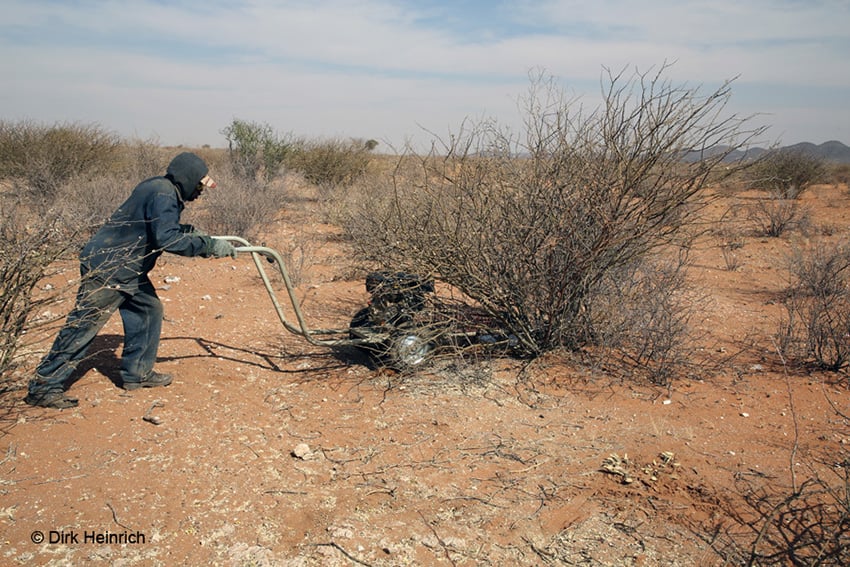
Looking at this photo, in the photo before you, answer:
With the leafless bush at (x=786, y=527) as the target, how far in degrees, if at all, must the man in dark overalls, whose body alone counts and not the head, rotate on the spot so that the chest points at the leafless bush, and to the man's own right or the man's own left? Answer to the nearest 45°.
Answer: approximately 45° to the man's own right

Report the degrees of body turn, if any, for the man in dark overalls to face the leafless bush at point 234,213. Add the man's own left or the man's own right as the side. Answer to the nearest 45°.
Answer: approximately 90° to the man's own left

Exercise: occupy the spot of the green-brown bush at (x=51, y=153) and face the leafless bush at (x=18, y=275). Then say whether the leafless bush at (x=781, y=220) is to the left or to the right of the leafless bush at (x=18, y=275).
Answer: left

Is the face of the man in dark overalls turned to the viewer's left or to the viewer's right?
to the viewer's right

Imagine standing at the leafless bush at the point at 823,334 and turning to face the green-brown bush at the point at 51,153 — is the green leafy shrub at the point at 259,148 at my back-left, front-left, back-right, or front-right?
front-right

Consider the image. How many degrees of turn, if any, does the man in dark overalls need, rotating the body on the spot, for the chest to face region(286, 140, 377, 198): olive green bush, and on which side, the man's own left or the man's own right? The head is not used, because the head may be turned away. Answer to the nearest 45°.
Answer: approximately 90° to the man's own left

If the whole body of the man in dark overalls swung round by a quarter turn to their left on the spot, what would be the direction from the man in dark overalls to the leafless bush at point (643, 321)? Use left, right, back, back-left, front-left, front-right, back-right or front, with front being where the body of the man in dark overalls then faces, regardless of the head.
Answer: right

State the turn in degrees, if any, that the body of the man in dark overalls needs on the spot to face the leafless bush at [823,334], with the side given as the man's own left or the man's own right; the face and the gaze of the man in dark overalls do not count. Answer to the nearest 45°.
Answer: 0° — they already face it

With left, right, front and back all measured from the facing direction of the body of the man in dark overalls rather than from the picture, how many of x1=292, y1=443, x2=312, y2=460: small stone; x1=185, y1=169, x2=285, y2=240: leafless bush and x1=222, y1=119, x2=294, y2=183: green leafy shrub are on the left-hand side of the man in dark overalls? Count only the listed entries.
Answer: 2

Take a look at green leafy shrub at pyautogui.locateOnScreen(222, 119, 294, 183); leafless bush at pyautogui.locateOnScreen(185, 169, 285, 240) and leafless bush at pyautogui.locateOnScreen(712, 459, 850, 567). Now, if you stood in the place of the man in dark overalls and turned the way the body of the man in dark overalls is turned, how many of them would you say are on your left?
2

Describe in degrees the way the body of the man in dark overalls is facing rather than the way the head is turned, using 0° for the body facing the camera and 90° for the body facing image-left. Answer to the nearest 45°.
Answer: approximately 270°

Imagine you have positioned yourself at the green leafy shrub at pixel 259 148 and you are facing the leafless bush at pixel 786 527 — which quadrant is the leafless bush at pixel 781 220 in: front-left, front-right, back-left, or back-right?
front-left

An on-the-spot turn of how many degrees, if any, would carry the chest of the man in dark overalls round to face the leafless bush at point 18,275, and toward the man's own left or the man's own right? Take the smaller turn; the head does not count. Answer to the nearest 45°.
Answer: approximately 180°

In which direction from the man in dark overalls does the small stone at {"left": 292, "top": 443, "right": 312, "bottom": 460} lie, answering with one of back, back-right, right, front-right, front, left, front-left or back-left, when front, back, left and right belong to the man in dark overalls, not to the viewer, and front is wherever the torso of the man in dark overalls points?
front-right

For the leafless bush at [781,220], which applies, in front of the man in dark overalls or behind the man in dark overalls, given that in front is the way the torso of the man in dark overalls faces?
in front

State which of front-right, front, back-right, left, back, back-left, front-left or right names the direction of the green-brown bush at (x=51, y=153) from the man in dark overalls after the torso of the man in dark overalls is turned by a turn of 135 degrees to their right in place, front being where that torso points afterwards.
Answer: back-right
